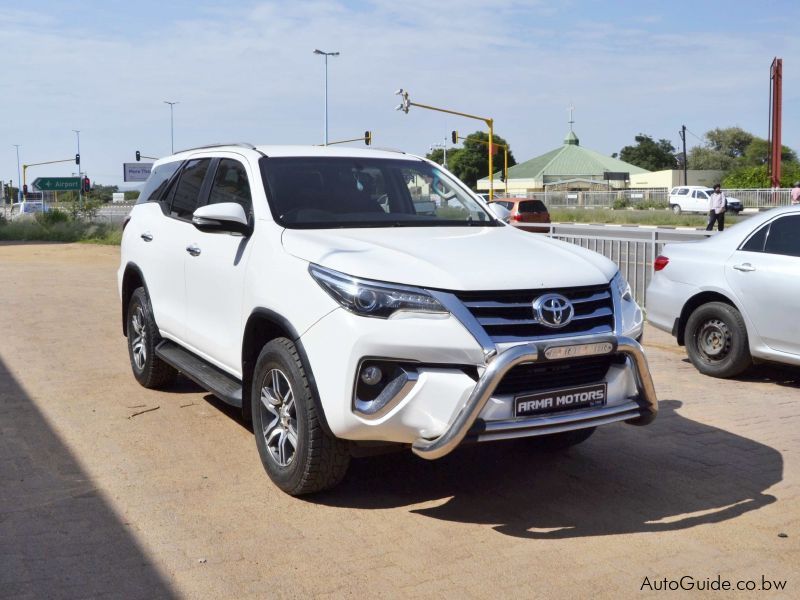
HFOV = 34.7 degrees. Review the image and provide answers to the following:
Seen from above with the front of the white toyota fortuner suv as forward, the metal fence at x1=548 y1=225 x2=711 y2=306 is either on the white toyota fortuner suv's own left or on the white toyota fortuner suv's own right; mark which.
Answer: on the white toyota fortuner suv's own left

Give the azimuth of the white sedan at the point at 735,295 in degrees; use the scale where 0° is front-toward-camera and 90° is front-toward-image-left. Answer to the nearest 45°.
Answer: approximately 315°

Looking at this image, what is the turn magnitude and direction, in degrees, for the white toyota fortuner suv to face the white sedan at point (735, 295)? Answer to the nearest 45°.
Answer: approximately 90° to its left

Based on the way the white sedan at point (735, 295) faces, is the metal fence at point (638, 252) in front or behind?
behind

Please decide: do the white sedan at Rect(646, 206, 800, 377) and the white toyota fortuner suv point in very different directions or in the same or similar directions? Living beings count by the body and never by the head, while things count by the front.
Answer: same or similar directions

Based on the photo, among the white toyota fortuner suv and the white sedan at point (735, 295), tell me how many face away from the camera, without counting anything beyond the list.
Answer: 0

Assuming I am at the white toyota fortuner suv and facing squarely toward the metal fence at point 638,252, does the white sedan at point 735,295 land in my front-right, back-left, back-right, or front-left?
front-right
